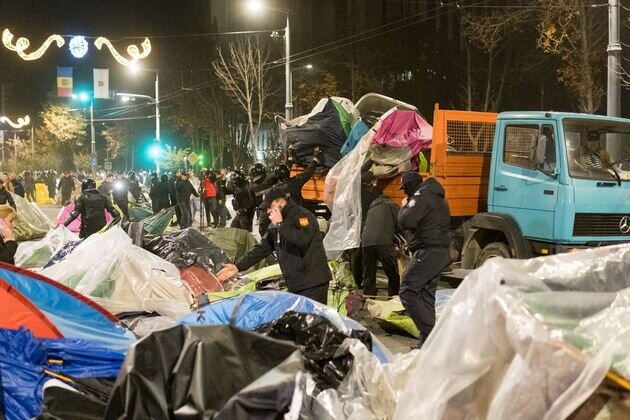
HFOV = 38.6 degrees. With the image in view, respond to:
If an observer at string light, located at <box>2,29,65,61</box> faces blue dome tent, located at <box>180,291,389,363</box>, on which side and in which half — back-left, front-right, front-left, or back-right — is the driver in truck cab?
front-left

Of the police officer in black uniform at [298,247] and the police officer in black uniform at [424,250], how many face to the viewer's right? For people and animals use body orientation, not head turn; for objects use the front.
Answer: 0

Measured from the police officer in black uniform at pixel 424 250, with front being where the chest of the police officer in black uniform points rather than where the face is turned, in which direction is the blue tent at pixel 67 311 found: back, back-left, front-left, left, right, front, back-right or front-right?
front-left

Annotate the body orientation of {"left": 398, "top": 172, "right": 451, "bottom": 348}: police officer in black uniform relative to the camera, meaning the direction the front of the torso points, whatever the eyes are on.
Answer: to the viewer's left

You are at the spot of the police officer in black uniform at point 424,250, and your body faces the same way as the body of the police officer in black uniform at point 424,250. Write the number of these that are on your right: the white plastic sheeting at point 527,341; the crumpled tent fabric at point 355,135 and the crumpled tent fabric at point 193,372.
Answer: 1

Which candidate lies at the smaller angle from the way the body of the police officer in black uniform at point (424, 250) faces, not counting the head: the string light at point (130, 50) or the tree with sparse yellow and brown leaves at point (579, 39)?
the string light

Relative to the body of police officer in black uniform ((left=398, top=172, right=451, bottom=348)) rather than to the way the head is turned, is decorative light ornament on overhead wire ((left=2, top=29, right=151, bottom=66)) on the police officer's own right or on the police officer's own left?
on the police officer's own right

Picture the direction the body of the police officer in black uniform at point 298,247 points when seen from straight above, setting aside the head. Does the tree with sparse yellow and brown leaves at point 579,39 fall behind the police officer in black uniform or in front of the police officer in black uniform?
behind

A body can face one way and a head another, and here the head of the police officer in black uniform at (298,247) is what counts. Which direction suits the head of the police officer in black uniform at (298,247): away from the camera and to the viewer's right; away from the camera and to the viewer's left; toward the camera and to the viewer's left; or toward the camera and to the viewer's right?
toward the camera and to the viewer's left

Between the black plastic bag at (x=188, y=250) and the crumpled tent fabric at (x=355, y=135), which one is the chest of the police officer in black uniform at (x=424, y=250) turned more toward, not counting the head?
the black plastic bag

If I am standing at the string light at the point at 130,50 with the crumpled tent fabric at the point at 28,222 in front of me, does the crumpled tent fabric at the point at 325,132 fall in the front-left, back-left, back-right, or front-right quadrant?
front-left

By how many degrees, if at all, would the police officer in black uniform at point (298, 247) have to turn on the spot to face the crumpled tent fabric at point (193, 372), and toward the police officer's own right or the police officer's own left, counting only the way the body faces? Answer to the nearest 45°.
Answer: approximately 45° to the police officer's own left

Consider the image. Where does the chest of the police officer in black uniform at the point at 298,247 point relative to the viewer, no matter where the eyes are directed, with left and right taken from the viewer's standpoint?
facing the viewer and to the left of the viewer

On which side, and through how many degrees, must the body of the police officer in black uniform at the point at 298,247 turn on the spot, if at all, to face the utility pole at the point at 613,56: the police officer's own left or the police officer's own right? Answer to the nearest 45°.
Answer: approximately 180°

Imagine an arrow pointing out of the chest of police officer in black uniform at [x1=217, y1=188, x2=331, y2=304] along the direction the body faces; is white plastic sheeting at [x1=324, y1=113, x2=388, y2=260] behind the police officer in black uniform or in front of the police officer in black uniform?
behind
